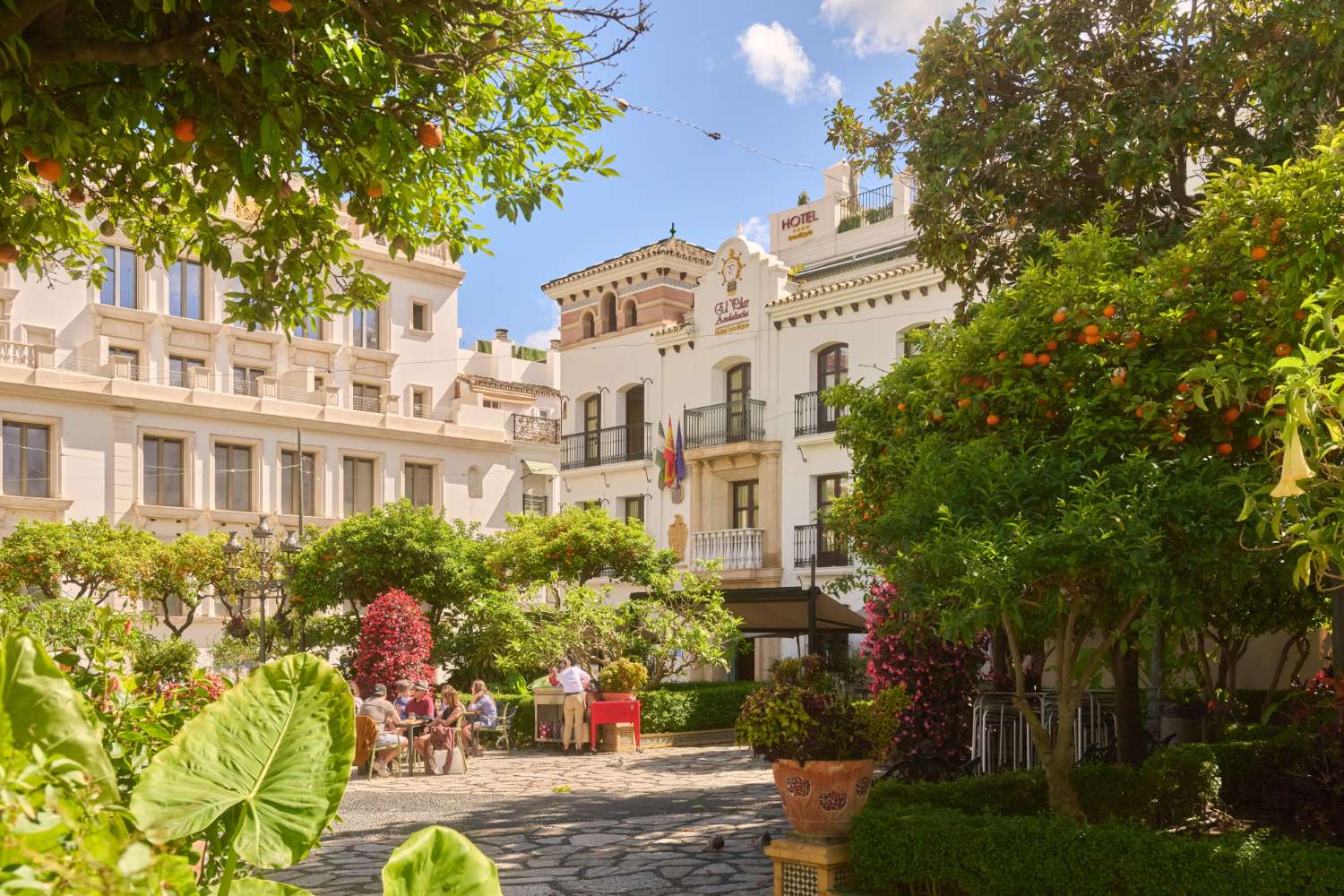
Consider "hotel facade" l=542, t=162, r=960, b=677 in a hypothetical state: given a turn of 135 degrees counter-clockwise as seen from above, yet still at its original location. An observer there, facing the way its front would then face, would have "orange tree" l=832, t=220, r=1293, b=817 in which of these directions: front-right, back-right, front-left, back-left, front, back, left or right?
right

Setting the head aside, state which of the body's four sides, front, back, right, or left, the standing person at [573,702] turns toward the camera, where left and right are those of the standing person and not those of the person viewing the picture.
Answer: back

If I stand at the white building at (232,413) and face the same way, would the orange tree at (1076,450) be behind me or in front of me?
in front

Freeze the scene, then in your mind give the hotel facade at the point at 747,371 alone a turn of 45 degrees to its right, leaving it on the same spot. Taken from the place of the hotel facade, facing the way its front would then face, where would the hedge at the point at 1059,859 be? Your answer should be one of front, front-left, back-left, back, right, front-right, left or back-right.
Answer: left

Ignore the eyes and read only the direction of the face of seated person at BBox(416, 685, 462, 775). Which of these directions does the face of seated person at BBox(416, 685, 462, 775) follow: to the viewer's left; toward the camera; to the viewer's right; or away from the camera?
to the viewer's left

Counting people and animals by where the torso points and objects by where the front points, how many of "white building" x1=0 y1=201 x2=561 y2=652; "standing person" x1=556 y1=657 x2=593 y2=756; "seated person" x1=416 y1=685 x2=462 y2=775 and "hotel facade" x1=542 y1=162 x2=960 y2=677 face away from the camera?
1

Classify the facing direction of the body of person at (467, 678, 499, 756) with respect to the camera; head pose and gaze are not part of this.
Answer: to the viewer's left

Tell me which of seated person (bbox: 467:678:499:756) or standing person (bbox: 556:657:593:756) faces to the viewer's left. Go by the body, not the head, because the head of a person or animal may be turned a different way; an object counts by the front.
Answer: seated person (bbox: 467:678:499:756)

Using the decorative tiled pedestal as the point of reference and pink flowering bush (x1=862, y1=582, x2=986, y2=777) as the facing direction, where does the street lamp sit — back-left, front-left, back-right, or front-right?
front-left
